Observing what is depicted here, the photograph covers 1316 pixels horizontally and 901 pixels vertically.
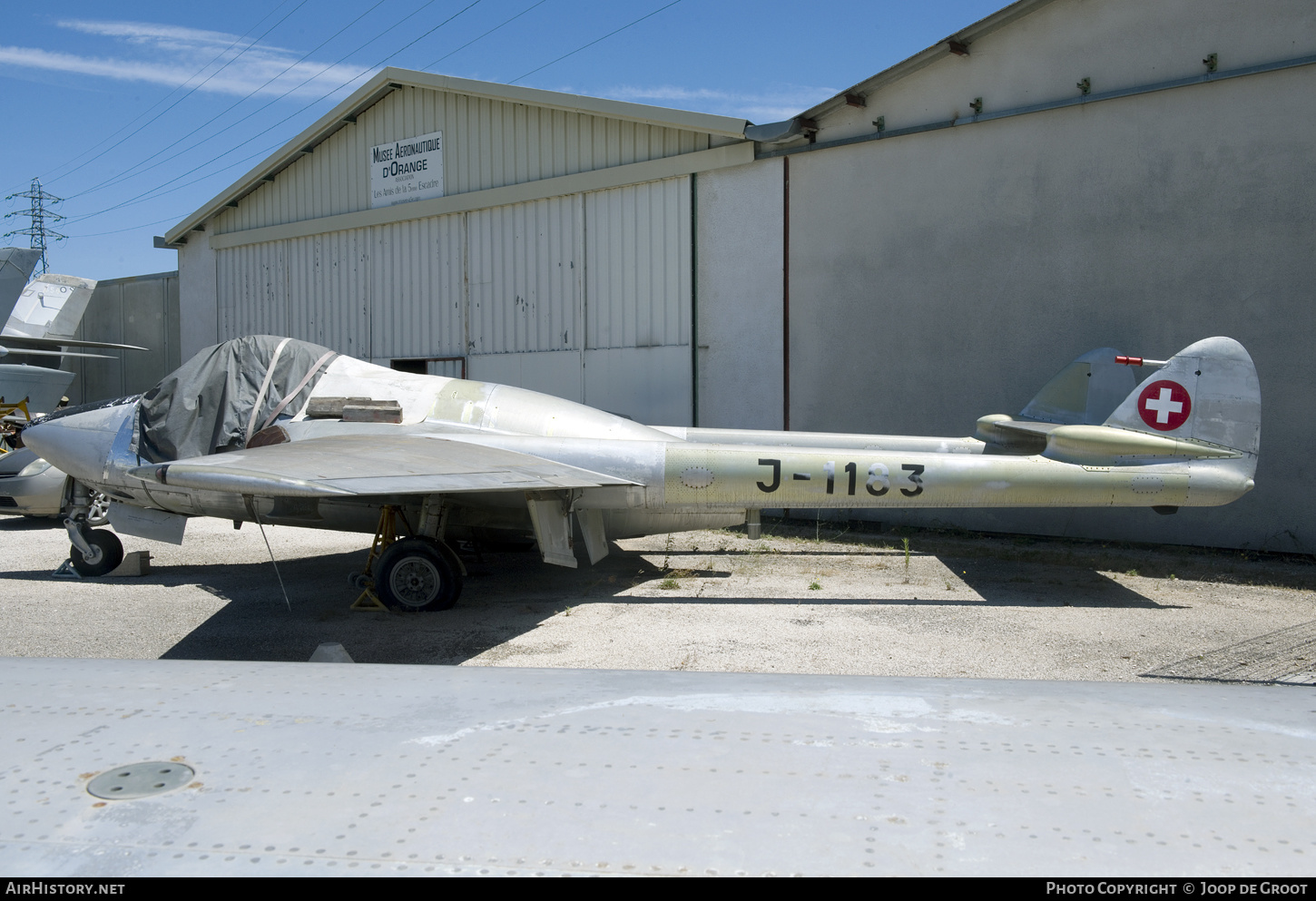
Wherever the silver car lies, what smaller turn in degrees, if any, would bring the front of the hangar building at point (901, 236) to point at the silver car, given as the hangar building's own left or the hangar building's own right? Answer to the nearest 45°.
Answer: approximately 45° to the hangar building's own right

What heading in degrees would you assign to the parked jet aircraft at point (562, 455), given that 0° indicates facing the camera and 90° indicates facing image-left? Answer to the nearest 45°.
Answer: approximately 90°

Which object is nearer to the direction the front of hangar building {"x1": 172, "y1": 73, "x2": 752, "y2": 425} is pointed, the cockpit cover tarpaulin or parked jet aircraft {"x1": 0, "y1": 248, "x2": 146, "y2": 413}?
the cockpit cover tarpaulin

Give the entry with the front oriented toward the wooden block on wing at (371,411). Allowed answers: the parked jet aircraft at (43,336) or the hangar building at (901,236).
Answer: the hangar building

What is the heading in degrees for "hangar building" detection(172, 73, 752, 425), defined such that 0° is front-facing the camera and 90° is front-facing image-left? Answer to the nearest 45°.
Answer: approximately 45°

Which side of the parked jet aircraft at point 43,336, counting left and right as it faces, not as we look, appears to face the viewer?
left

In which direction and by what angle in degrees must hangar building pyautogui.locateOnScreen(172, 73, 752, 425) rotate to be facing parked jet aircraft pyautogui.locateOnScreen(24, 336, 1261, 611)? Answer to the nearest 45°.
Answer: approximately 45° to its left

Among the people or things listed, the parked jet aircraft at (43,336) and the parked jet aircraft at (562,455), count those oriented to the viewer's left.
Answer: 2

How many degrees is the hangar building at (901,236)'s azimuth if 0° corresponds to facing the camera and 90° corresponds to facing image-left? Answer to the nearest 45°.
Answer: approximately 45°

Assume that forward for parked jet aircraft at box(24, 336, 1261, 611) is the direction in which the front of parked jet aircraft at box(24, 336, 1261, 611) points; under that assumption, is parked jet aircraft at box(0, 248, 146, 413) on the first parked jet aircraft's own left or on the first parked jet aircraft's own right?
on the first parked jet aircraft's own right
